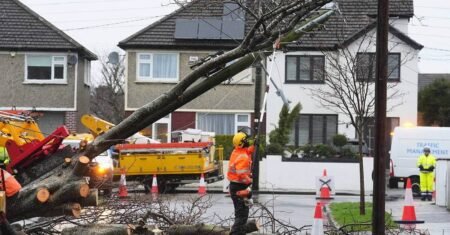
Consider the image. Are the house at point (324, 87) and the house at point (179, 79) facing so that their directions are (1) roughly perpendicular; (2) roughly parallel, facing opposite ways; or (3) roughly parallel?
roughly parallel

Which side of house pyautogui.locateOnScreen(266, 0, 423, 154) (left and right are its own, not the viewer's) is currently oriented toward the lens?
front

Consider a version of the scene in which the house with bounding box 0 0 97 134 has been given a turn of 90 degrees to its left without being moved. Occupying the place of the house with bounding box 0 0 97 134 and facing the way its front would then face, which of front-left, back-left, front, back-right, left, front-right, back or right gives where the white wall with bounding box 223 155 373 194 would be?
front-right

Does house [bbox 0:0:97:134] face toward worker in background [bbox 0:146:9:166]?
yes

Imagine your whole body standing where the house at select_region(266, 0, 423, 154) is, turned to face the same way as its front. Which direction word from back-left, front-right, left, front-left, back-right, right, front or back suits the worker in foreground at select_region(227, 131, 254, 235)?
front

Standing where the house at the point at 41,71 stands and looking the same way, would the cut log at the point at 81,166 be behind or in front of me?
in front

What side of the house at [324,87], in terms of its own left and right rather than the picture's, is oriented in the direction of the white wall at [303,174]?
front

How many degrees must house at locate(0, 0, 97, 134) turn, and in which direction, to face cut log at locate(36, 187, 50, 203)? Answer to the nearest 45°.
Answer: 0° — it already faces it

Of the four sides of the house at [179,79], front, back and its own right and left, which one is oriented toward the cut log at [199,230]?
front

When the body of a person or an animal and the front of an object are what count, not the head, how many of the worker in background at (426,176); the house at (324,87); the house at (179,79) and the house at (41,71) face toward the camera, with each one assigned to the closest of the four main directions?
4

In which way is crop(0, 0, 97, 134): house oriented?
toward the camera

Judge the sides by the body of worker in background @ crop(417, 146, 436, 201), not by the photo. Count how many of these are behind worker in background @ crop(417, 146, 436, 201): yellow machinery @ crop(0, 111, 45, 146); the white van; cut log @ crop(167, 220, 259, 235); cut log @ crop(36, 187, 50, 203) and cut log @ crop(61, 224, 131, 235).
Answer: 1

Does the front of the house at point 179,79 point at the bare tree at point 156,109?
yes

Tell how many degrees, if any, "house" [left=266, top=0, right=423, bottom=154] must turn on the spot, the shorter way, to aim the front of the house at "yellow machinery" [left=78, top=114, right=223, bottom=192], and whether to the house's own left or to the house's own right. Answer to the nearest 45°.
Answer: approximately 45° to the house's own right

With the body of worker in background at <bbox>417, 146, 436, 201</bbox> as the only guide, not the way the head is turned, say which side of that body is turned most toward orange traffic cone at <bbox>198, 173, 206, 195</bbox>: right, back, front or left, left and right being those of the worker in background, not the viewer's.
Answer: right

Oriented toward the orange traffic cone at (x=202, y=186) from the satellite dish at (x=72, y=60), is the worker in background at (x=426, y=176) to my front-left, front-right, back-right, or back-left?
front-left

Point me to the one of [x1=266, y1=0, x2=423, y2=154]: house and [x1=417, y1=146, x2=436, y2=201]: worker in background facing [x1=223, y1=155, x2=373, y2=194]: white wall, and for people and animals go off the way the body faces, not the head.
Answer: the house
